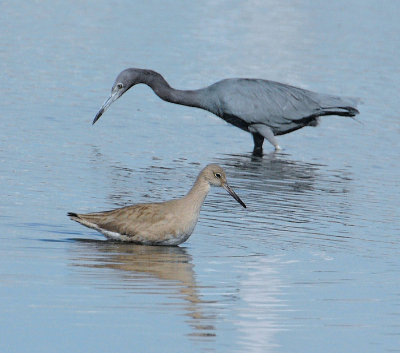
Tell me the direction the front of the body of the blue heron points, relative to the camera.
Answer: to the viewer's left
